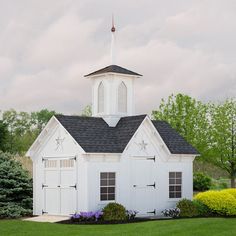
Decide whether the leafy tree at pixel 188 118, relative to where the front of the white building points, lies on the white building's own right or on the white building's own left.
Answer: on the white building's own left

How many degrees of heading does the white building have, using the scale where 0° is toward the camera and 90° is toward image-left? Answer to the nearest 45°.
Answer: approximately 315°

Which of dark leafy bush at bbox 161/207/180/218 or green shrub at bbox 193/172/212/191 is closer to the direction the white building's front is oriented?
the dark leafy bush

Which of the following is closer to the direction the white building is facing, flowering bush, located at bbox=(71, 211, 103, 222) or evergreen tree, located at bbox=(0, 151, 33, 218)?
the flowering bush

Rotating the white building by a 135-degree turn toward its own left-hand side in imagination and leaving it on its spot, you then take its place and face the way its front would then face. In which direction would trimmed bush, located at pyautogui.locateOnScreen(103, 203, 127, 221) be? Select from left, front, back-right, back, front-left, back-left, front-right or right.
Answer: back

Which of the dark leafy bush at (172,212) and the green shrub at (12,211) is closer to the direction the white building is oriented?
the dark leafy bush

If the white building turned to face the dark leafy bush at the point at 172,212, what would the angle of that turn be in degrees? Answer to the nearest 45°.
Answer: approximately 45° to its left

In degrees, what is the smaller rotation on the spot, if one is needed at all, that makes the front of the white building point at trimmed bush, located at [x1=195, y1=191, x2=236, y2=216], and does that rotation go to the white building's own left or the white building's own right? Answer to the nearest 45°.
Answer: approximately 45° to the white building's own left
